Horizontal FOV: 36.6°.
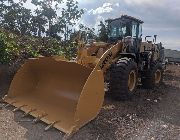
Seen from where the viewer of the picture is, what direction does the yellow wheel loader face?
facing the viewer and to the left of the viewer
